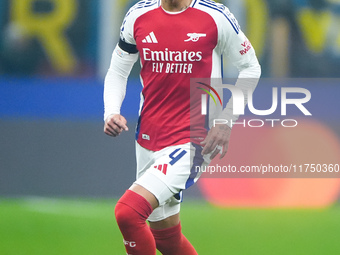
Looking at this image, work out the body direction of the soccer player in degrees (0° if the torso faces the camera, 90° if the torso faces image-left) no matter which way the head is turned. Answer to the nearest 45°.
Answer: approximately 0°
